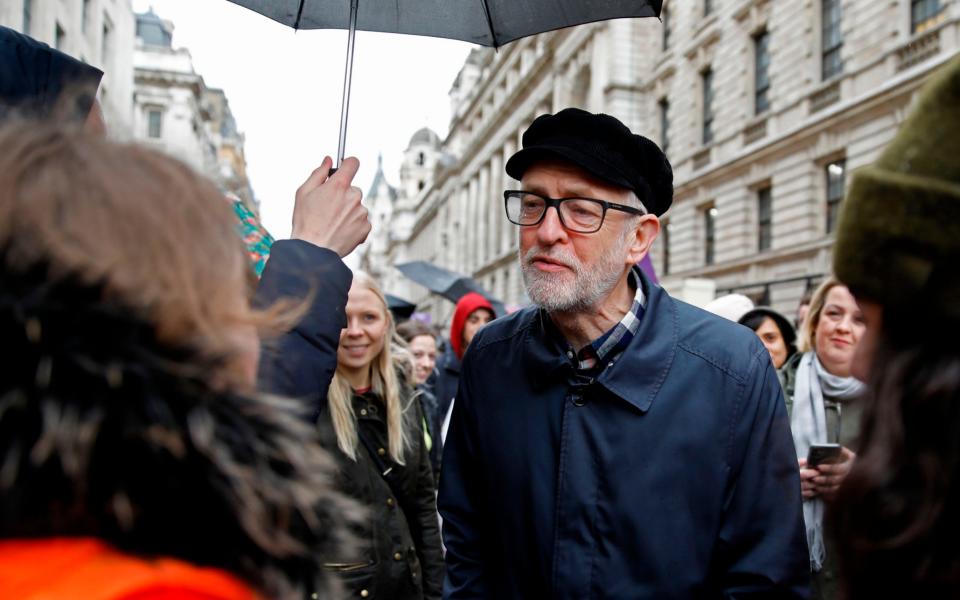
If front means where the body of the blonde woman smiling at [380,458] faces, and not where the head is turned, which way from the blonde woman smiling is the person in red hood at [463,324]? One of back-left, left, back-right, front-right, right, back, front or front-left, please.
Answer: back

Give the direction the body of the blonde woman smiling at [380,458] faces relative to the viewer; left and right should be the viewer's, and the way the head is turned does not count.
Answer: facing the viewer

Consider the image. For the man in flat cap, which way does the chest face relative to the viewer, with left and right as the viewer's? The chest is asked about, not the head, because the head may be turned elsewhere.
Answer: facing the viewer and to the left of the viewer

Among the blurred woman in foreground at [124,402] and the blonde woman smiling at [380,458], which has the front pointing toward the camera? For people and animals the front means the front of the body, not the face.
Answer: the blonde woman smiling

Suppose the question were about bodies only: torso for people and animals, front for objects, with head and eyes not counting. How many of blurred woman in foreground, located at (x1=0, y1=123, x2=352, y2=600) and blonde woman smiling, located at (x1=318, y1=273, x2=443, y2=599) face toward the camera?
1

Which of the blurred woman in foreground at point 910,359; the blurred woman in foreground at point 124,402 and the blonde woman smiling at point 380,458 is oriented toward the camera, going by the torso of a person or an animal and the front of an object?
the blonde woman smiling

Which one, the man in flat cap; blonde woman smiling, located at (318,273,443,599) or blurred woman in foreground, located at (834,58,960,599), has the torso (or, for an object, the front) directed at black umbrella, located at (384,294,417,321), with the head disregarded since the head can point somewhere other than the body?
the blurred woman in foreground

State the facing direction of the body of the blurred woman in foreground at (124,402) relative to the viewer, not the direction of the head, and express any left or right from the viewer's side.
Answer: facing away from the viewer and to the right of the viewer

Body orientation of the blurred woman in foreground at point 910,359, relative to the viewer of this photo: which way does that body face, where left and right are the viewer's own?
facing away from the viewer and to the left of the viewer

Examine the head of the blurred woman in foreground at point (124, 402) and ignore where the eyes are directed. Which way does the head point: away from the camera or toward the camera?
away from the camera

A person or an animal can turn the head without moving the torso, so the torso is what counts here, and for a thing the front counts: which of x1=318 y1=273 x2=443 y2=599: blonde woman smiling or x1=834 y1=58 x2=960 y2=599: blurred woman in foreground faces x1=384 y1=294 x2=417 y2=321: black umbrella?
the blurred woman in foreground

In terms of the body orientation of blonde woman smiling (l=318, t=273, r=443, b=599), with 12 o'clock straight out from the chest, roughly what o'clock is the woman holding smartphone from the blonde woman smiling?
The woman holding smartphone is roughly at 9 o'clock from the blonde woman smiling.

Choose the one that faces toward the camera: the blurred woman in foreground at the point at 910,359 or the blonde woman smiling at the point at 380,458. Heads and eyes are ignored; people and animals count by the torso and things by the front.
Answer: the blonde woman smiling

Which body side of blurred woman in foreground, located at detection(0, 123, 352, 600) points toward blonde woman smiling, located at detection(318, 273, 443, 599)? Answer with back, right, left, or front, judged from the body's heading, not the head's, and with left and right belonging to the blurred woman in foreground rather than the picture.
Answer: front

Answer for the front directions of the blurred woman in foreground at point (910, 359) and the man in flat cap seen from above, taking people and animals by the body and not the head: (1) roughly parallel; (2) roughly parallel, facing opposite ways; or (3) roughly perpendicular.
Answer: roughly perpendicular

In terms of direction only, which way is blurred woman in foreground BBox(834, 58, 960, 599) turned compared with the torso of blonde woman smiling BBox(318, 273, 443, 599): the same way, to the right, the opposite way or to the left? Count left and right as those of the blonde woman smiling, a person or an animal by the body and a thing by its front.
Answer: the opposite way

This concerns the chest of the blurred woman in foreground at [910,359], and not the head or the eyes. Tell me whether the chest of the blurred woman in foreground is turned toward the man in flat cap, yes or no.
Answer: yes

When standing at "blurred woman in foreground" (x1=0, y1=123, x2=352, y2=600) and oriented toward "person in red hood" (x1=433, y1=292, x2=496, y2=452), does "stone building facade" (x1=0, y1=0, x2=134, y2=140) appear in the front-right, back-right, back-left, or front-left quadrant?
front-left

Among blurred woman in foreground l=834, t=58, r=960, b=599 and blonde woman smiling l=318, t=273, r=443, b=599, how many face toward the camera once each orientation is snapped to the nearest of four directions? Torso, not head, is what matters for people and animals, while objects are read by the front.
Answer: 1
